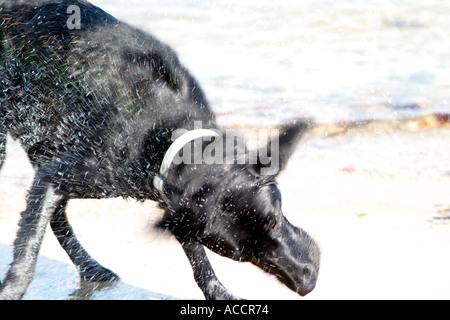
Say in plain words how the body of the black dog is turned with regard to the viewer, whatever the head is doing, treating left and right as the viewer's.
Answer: facing to the right of the viewer
